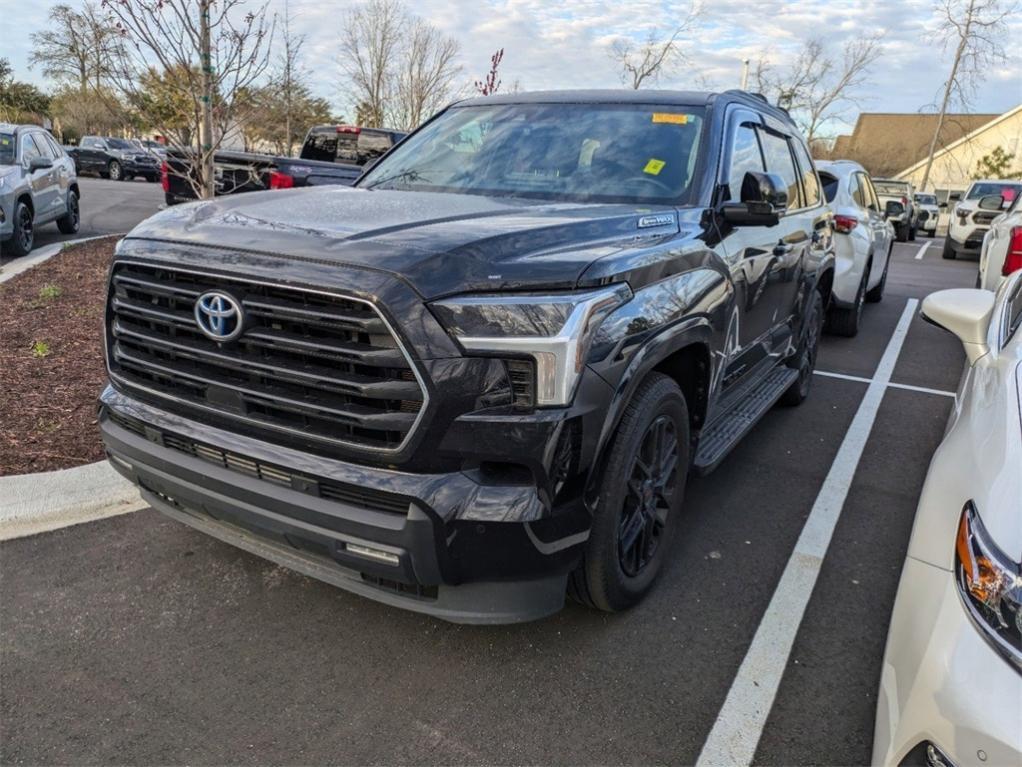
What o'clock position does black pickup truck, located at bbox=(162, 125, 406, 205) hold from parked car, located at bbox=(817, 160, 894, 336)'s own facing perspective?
The black pickup truck is roughly at 9 o'clock from the parked car.

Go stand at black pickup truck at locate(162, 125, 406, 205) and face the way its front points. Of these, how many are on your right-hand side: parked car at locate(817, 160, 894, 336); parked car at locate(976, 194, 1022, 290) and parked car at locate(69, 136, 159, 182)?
2

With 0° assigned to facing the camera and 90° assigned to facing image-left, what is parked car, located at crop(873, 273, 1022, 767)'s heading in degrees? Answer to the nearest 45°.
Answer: approximately 0°

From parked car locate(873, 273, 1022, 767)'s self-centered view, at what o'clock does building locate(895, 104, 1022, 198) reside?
The building is roughly at 6 o'clock from the parked car.

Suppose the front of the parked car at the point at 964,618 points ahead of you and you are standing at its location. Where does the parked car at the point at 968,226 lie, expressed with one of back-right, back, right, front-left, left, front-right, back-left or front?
back

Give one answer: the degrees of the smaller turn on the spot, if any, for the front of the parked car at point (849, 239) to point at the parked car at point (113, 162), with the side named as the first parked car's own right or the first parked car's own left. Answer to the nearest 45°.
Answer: approximately 45° to the first parked car's own left

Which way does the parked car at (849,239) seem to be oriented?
away from the camera

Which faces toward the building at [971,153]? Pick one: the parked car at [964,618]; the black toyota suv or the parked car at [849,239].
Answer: the parked car at [849,239]

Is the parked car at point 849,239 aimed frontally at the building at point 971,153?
yes

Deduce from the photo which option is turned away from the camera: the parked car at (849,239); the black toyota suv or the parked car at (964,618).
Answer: the parked car at (849,239)

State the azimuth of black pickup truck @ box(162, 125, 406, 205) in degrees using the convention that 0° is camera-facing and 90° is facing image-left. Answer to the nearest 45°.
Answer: approximately 225°

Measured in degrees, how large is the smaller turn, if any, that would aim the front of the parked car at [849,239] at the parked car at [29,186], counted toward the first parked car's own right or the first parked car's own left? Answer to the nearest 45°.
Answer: approximately 90° to the first parked car's own left

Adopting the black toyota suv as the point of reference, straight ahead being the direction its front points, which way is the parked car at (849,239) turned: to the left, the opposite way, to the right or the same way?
the opposite way

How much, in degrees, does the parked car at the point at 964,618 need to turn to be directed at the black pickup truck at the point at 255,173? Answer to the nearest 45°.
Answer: approximately 135° to its right

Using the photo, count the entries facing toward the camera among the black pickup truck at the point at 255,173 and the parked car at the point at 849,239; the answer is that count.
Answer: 0

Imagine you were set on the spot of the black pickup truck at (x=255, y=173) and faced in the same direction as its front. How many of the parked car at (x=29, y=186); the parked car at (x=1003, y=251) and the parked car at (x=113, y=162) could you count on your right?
1
